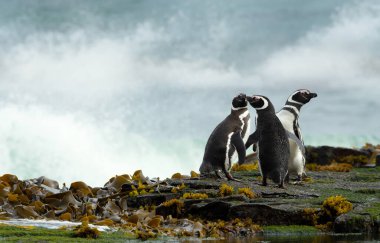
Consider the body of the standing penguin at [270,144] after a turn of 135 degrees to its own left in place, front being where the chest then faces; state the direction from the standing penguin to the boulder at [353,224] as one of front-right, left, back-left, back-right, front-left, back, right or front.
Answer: front-left

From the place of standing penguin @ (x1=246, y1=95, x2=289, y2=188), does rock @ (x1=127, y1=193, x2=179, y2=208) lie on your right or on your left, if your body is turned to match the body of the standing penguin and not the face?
on your left

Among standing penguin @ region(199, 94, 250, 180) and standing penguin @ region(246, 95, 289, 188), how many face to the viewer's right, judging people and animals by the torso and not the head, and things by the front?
1

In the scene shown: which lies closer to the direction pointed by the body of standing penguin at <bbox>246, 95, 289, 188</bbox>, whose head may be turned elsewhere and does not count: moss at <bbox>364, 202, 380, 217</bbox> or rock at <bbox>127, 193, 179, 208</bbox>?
the rock

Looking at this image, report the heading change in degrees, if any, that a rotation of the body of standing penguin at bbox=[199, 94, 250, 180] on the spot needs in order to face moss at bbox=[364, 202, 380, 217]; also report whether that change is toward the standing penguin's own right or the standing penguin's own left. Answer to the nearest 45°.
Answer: approximately 45° to the standing penguin's own right

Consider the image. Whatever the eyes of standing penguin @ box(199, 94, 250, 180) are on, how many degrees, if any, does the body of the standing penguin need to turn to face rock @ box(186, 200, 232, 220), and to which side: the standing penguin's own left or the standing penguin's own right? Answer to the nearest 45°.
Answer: approximately 90° to the standing penguin's own right

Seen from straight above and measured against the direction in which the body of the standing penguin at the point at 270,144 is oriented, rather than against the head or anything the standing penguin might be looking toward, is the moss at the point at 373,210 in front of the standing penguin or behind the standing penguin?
behind

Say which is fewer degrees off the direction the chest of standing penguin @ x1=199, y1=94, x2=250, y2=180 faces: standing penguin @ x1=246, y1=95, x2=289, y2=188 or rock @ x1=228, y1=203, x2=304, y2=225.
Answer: the standing penguin

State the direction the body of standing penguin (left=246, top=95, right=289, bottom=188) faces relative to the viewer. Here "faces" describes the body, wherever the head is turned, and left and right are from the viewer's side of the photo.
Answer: facing away from the viewer and to the left of the viewer

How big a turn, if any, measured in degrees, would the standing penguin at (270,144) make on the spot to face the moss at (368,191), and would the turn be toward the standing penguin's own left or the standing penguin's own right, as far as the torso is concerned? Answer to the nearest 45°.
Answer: approximately 90° to the standing penguin's own right

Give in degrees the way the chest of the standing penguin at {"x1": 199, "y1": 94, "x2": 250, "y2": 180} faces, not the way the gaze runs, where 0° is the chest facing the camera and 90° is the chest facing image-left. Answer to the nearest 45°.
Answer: approximately 270°

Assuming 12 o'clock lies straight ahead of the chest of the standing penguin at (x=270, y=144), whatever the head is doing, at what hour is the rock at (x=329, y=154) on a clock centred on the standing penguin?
The rock is roughly at 2 o'clock from the standing penguin.
